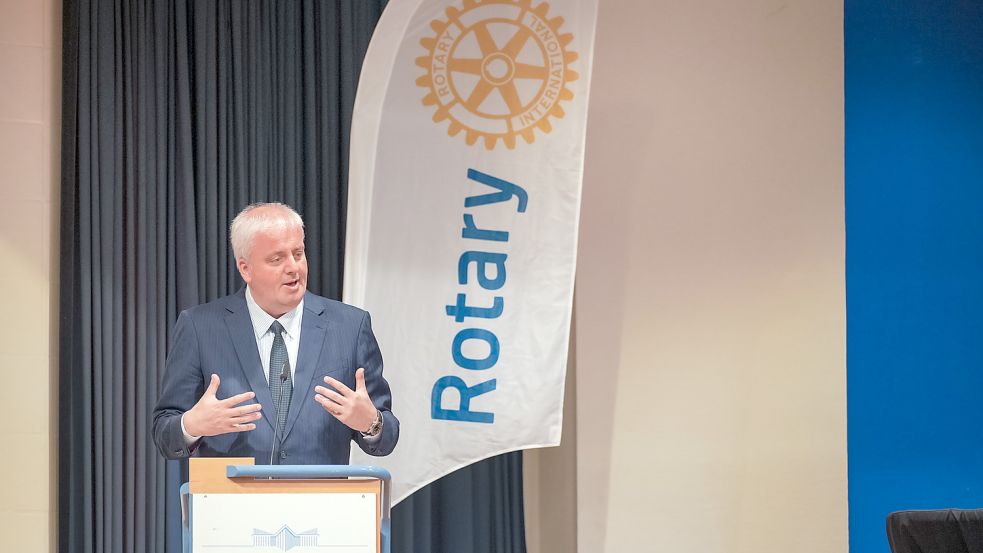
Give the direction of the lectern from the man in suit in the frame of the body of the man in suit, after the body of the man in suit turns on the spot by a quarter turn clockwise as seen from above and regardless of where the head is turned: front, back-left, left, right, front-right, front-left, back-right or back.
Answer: left

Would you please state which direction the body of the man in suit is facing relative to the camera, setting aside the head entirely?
toward the camera

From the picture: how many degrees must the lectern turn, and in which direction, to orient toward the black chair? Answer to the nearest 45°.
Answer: approximately 90° to its left

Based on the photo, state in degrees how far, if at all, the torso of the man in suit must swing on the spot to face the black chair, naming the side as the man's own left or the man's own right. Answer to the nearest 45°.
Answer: approximately 45° to the man's own left

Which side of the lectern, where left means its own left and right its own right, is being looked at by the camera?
front

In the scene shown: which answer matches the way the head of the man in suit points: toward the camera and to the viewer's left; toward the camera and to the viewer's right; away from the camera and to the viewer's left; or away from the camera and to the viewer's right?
toward the camera and to the viewer's right
